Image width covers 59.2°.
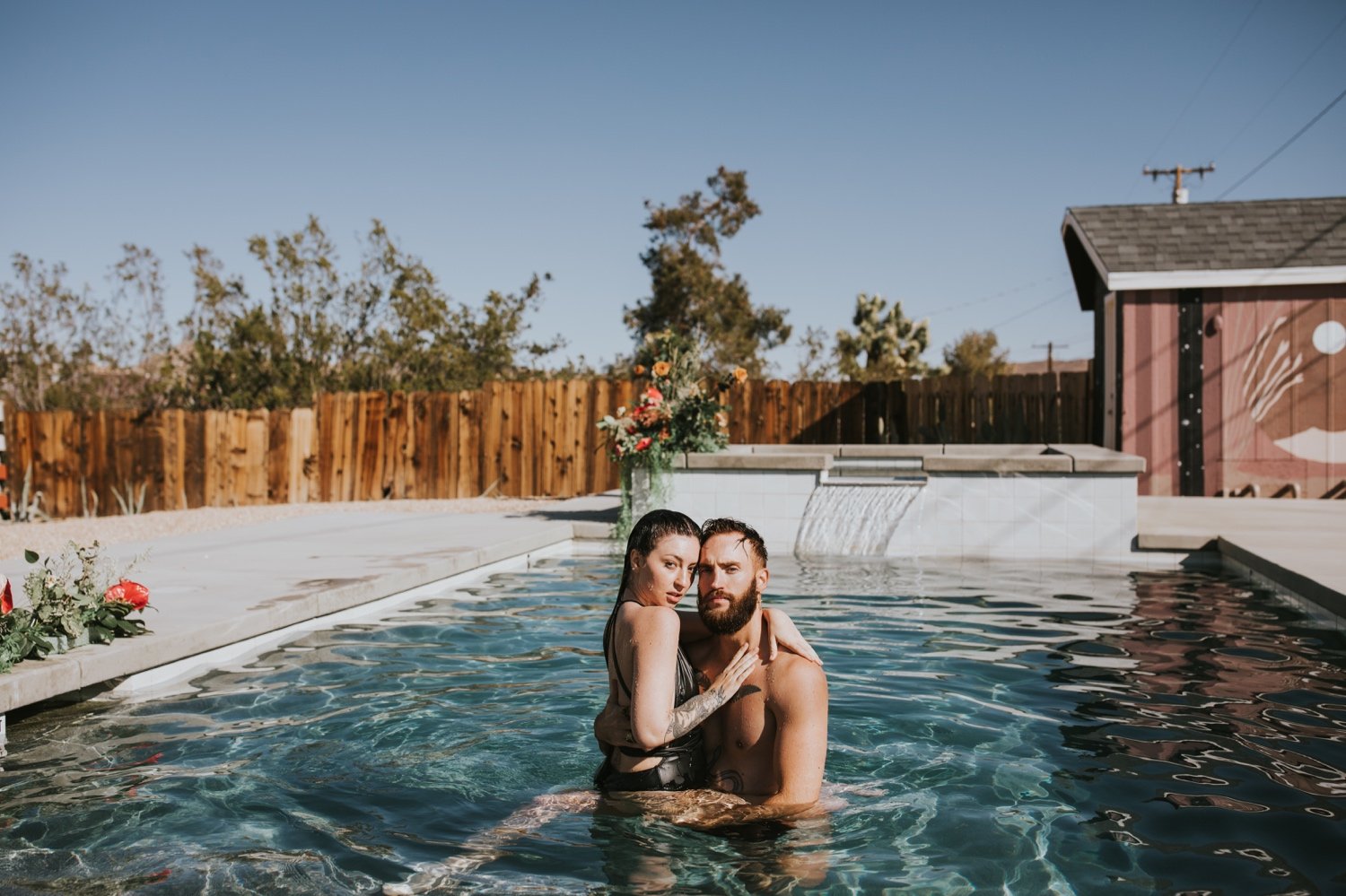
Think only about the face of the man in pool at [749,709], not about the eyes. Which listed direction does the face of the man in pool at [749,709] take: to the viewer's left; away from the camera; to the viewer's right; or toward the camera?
toward the camera

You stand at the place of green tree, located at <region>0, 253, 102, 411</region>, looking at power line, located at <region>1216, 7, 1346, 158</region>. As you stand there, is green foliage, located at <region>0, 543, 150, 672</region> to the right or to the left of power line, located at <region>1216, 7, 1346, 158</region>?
right

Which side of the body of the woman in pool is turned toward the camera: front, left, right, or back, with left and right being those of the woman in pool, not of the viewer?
right

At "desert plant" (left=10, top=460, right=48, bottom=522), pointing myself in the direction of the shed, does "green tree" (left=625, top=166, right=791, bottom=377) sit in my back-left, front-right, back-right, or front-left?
front-left

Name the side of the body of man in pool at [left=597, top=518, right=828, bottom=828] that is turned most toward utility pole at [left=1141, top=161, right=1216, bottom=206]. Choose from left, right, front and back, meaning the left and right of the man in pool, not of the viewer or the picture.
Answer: back

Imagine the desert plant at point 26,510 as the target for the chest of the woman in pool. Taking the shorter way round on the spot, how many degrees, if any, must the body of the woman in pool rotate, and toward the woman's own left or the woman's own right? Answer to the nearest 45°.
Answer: approximately 135° to the woman's own left

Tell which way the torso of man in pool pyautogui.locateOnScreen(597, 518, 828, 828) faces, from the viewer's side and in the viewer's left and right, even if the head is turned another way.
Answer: facing the viewer and to the left of the viewer

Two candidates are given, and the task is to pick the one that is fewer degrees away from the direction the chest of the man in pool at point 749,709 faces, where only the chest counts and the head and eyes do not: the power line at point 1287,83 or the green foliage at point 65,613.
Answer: the green foliage

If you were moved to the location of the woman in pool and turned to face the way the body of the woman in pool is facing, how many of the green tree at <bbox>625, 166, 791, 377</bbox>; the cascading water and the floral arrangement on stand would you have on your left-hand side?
3

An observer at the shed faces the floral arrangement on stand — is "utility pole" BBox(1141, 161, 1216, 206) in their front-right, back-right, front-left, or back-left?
back-right

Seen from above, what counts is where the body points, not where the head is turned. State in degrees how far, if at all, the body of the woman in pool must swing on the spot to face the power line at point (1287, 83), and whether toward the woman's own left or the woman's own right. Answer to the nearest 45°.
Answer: approximately 45° to the woman's own left

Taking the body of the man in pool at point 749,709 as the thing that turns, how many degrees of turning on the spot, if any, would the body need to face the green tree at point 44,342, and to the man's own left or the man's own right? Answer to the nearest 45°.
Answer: approximately 90° to the man's own right

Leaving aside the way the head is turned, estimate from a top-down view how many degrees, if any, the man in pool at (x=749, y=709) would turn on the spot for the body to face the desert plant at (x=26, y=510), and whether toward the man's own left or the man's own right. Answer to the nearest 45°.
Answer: approximately 90° to the man's own right

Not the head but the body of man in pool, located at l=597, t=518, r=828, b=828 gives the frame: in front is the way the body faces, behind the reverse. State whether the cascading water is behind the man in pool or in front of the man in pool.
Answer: behind
